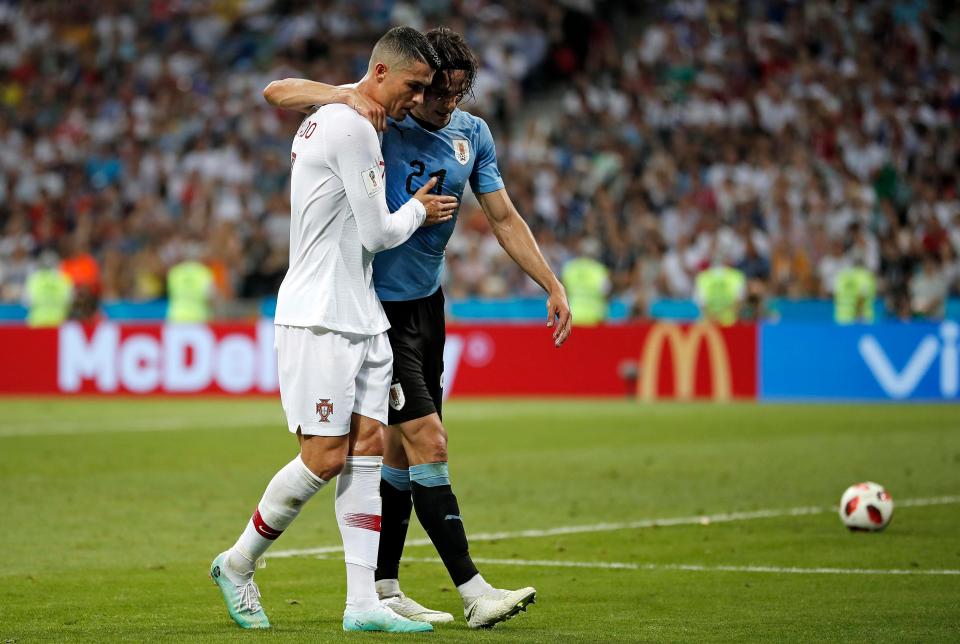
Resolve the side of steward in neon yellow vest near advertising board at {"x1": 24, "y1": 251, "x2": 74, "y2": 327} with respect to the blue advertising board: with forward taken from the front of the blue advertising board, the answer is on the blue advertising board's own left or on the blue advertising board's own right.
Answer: on the blue advertising board's own right

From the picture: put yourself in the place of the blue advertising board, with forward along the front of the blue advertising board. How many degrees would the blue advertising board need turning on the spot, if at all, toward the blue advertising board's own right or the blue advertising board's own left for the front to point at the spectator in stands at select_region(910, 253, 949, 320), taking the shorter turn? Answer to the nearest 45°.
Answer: approximately 135° to the blue advertising board's own left

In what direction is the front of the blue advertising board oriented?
toward the camera

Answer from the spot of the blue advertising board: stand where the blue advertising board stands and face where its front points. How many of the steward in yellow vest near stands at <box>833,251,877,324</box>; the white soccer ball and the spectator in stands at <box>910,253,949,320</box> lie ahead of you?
1

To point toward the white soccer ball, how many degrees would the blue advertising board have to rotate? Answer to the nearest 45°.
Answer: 0° — it already faces it

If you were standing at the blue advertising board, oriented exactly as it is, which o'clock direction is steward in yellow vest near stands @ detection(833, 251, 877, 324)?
The steward in yellow vest near stands is roughly at 6 o'clock from the blue advertising board.

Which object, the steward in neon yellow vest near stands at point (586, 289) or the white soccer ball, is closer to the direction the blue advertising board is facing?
the white soccer ball

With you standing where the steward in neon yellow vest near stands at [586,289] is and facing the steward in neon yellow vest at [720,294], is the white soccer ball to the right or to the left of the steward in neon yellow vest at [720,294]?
right

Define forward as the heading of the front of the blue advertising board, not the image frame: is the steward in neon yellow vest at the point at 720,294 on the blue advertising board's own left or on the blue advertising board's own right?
on the blue advertising board's own right

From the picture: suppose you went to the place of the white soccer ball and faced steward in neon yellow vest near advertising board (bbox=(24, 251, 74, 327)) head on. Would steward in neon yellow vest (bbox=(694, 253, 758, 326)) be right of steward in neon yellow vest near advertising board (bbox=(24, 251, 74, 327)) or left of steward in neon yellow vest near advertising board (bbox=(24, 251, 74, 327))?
right
